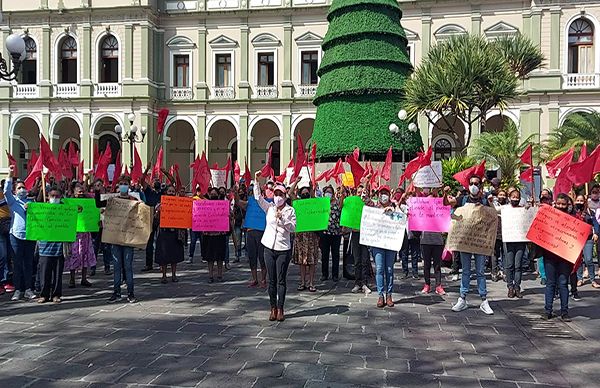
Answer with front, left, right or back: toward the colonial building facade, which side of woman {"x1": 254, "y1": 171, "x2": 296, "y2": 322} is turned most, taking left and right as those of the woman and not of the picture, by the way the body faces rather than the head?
back

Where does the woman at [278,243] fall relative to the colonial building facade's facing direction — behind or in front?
in front

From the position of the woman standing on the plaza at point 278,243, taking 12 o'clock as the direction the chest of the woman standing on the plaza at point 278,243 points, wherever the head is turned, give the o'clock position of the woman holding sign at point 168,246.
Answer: the woman holding sign at point 168,246 is roughly at 5 o'clock from the woman standing on the plaza at point 278,243.

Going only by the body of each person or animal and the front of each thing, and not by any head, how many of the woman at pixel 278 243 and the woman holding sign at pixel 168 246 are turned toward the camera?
2

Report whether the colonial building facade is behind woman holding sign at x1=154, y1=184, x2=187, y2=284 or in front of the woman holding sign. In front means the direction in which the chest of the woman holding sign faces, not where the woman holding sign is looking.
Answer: behind

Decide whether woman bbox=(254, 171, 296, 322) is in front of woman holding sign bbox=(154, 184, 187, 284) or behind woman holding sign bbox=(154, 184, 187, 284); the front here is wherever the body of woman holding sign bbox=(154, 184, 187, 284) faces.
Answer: in front

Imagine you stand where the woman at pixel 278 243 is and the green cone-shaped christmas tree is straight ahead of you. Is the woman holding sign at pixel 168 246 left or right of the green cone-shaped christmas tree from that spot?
left

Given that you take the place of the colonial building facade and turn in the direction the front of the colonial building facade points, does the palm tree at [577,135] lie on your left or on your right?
on your left
